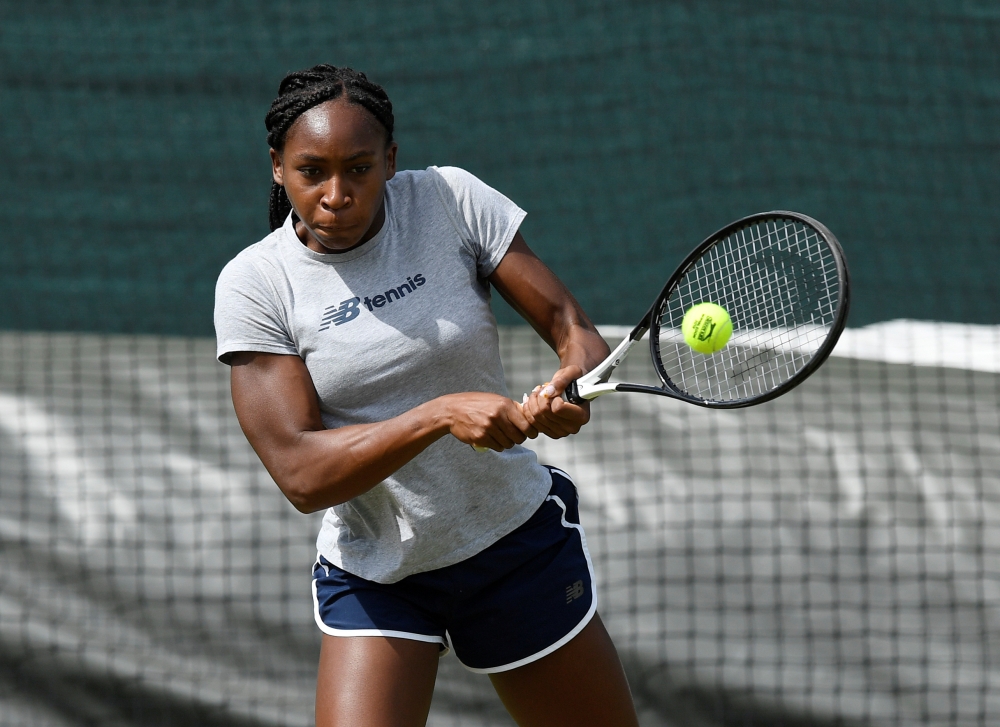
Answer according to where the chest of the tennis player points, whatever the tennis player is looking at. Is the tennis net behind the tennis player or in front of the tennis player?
behind

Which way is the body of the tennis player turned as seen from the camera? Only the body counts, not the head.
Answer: toward the camera
